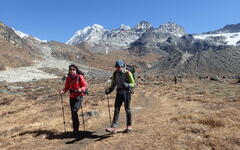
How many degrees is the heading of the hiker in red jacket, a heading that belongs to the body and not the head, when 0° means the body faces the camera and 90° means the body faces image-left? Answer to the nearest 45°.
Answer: approximately 45°
